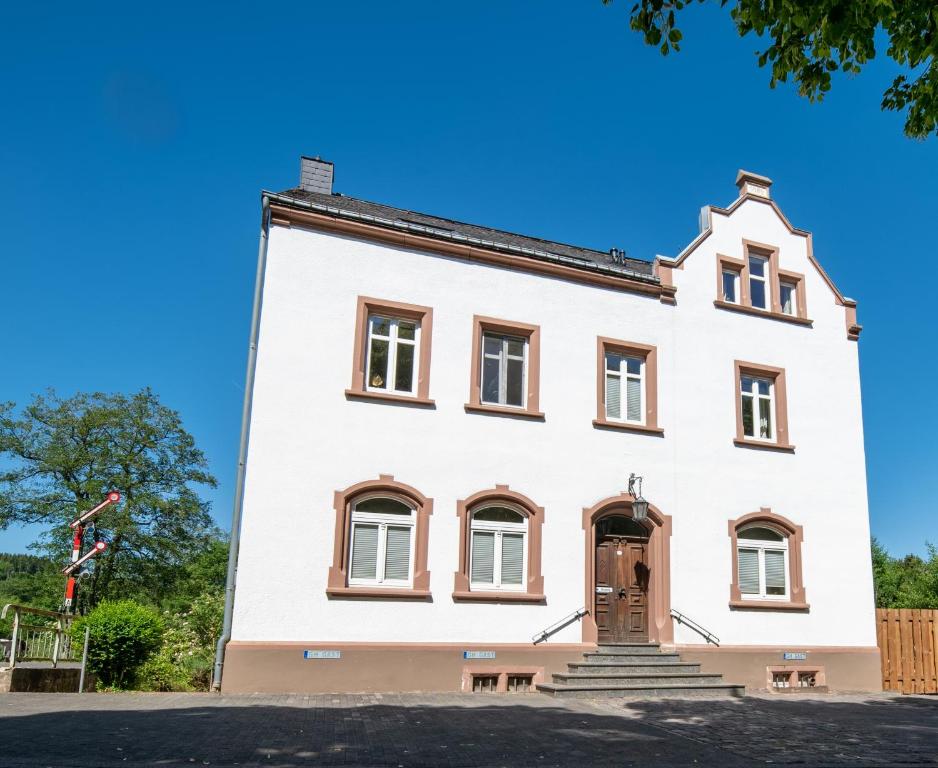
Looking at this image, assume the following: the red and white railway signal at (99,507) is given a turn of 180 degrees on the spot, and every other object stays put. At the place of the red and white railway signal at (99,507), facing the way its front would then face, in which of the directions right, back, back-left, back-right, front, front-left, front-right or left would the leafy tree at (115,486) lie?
front

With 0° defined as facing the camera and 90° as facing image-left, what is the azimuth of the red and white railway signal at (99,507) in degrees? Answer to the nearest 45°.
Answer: approximately 0°

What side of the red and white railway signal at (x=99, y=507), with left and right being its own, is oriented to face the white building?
left

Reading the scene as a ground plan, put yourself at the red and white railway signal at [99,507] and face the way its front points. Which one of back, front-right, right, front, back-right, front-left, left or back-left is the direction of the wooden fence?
left
